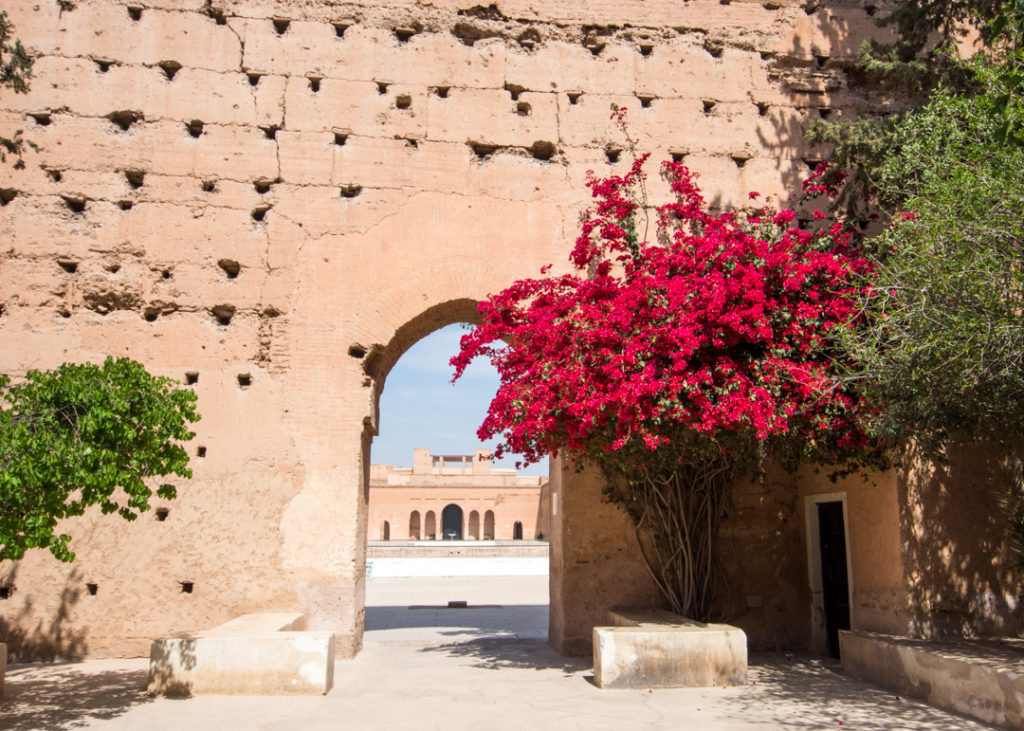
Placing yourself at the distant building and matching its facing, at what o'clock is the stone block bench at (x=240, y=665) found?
The stone block bench is roughly at 12 o'clock from the distant building.

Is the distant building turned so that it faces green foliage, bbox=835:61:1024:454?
yes

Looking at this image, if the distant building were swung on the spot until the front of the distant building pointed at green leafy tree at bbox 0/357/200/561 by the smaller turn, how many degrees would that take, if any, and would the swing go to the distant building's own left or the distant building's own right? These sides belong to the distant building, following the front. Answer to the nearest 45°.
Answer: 0° — it already faces it

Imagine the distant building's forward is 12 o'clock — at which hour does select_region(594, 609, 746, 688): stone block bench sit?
The stone block bench is roughly at 12 o'clock from the distant building.

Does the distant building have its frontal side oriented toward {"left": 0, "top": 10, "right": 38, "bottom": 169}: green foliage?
yes

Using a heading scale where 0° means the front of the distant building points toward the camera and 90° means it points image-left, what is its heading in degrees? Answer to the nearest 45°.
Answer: approximately 0°
